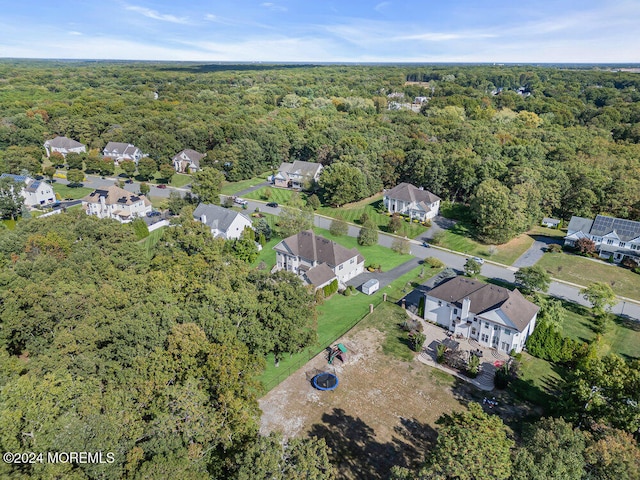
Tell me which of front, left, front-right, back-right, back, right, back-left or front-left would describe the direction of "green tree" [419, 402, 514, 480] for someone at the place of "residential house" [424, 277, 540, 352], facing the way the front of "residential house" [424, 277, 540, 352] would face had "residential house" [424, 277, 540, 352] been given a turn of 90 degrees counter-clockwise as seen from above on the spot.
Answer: back-left

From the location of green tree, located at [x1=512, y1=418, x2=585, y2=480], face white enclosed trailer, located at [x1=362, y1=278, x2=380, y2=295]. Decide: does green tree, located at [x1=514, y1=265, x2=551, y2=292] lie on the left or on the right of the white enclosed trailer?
right

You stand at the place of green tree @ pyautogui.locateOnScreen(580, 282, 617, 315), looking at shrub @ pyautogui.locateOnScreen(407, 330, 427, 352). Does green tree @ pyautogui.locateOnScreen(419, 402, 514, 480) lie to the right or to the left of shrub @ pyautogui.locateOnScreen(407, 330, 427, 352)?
left

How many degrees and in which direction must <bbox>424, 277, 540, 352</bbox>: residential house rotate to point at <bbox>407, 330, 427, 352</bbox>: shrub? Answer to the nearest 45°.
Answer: approximately 180°

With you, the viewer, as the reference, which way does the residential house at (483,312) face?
facing away from the viewer and to the right of the viewer

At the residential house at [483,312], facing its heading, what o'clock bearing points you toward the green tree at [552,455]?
The green tree is roughly at 4 o'clock from the residential house.

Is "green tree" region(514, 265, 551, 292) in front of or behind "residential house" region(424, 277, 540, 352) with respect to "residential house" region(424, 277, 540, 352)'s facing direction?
in front

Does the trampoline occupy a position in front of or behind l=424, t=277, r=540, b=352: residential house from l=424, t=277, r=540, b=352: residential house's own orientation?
behind

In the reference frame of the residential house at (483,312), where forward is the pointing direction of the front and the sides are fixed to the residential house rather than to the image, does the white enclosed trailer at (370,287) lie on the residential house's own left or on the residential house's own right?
on the residential house's own left
